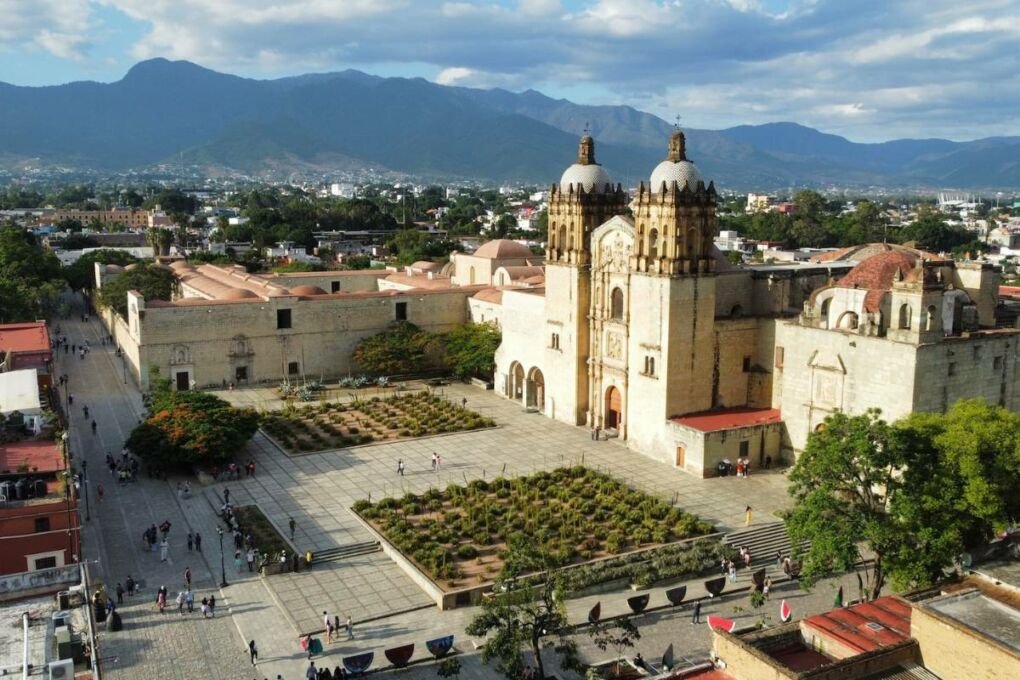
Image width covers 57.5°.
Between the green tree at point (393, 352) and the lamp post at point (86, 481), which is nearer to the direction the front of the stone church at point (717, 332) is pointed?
the lamp post

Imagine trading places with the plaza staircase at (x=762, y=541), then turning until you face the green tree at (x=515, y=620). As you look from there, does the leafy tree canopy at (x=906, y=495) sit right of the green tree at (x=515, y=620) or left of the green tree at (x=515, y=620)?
left

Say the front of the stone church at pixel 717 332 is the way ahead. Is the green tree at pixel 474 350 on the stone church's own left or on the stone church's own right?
on the stone church's own right

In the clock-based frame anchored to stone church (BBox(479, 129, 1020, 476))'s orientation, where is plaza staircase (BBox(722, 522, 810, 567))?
The plaza staircase is roughly at 10 o'clock from the stone church.

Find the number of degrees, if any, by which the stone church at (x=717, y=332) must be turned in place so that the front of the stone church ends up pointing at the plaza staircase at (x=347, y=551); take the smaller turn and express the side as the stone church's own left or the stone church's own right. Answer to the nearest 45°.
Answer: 0° — it already faces it

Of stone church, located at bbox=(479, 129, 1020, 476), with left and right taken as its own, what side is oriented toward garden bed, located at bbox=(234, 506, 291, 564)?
front

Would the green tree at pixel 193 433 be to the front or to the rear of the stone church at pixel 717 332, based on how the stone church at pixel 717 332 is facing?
to the front

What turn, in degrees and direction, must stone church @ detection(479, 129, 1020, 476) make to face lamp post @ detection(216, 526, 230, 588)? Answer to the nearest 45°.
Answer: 0° — it already faces it

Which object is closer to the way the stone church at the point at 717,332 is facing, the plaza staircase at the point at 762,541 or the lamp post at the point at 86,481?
the lamp post

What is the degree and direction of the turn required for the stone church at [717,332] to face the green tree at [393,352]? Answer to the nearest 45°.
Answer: approximately 90° to its right

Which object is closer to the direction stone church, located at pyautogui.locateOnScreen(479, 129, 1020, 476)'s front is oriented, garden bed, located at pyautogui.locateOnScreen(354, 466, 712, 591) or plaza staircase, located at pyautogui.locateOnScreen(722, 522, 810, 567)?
the garden bed

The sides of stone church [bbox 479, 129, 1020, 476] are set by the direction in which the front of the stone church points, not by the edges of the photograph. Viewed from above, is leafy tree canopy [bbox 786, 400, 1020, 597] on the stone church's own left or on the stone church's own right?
on the stone church's own left
